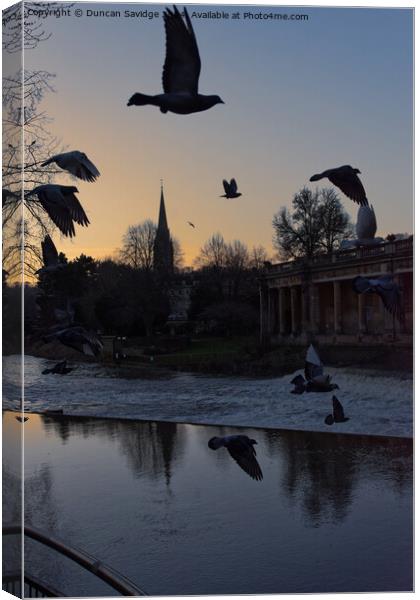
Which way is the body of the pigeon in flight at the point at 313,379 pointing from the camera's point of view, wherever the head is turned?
to the viewer's right

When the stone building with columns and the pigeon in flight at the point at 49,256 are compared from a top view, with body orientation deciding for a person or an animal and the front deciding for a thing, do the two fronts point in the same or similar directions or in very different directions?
very different directions

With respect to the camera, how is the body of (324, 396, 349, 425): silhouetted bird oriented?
to the viewer's right

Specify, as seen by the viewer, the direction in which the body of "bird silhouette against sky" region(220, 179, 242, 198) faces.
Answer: to the viewer's right

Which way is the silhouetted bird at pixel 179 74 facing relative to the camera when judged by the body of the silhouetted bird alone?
to the viewer's right
